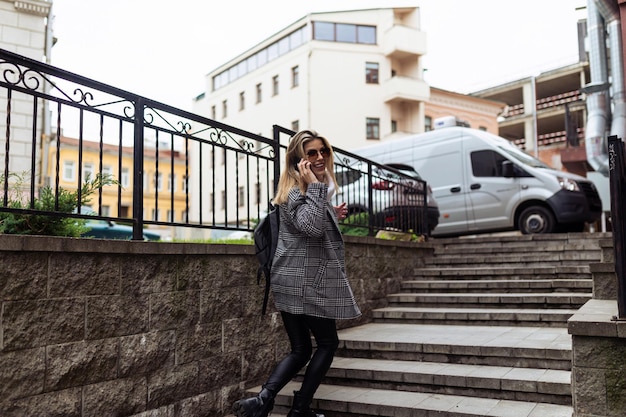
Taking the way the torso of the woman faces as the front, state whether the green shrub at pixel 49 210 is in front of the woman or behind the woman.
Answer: behind

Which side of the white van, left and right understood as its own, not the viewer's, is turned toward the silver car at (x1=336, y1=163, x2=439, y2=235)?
right

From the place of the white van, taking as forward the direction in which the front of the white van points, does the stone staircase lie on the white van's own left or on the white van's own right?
on the white van's own right

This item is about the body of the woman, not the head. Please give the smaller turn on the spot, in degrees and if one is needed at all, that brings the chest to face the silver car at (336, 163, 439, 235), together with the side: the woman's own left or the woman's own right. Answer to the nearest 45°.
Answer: approximately 135° to the woman's own left
